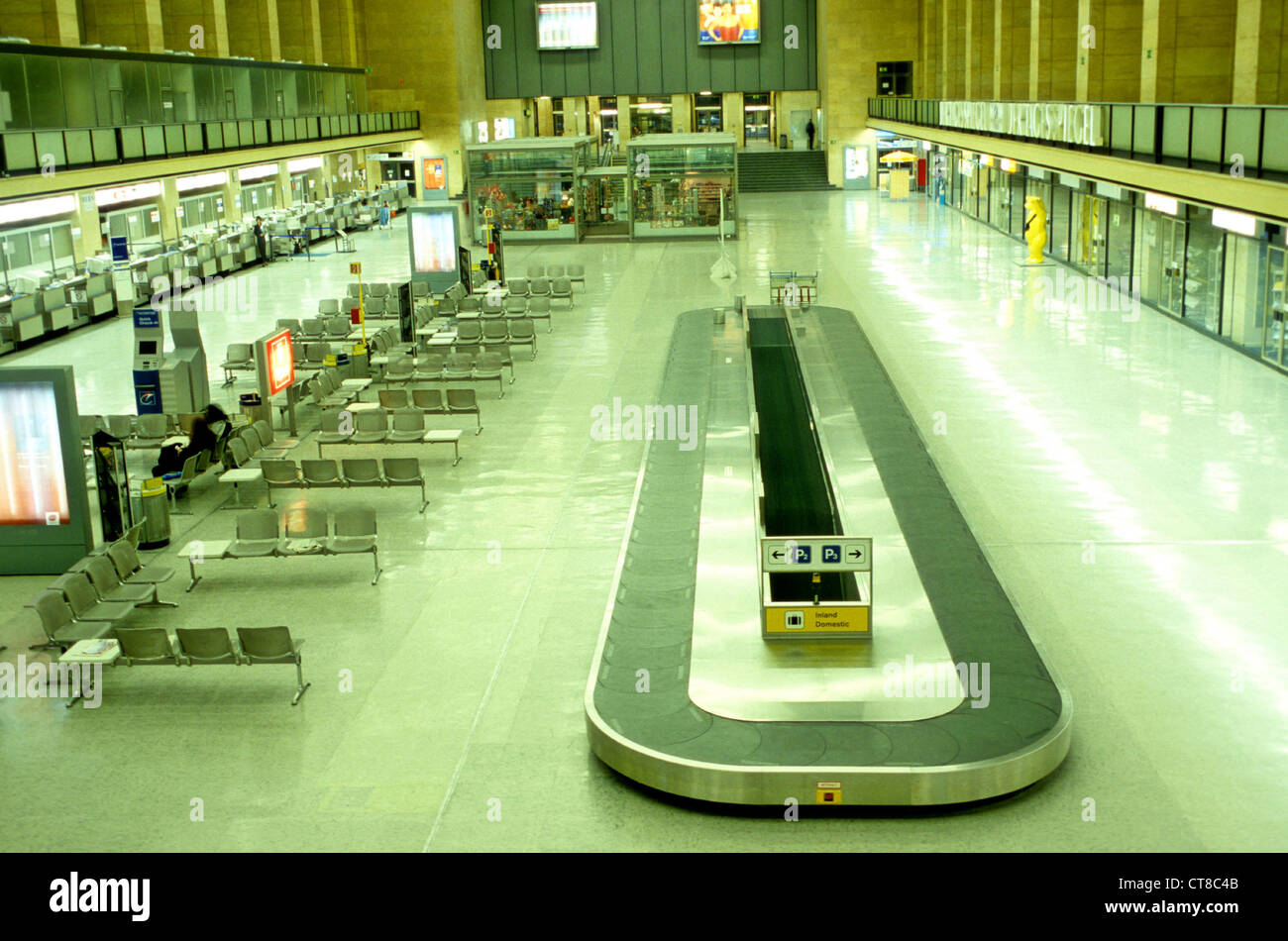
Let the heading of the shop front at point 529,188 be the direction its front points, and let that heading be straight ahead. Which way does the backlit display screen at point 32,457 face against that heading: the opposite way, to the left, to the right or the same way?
the same way

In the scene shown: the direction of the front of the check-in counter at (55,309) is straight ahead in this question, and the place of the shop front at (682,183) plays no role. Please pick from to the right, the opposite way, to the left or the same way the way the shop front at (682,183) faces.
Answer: to the right

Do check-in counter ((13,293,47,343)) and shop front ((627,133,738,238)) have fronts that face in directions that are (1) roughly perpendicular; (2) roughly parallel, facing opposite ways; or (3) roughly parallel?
roughly perpendicular

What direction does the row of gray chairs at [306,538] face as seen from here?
toward the camera

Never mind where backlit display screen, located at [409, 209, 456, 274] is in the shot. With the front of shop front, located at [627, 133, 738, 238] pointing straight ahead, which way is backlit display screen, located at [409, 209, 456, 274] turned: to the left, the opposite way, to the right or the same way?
the same way

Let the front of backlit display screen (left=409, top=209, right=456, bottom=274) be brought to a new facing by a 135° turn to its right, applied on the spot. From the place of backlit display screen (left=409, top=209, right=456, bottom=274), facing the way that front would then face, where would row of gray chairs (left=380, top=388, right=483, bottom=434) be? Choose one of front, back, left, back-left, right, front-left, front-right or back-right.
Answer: back-left

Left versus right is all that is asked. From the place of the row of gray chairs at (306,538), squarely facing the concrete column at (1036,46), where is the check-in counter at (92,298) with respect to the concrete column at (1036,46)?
left

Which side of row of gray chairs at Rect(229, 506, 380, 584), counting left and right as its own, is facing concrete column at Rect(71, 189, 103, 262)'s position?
back

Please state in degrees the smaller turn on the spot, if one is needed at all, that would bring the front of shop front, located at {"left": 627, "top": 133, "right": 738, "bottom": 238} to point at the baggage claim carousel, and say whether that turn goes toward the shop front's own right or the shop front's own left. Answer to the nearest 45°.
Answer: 0° — it already faces it

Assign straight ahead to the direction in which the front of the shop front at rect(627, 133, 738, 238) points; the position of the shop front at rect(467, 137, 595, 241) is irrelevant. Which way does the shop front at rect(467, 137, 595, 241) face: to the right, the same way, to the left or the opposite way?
the same way

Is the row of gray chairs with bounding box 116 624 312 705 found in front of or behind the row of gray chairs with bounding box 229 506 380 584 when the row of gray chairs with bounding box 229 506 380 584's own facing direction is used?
in front

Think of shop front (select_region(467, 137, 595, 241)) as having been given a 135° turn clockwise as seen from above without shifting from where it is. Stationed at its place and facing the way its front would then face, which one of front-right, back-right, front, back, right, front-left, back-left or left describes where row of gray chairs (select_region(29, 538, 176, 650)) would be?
back-left

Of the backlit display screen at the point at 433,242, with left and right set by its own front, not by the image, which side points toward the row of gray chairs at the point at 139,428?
front

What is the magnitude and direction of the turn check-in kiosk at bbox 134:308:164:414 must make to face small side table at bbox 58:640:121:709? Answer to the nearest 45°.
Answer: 0° — it already faces it

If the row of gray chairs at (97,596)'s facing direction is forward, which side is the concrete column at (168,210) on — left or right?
on its left

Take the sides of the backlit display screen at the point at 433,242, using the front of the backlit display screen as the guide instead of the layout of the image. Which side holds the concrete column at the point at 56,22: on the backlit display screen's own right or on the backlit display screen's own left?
on the backlit display screen's own right

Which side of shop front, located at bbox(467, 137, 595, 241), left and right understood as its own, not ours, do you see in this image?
front
